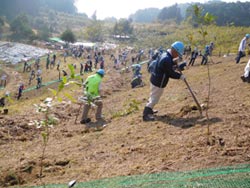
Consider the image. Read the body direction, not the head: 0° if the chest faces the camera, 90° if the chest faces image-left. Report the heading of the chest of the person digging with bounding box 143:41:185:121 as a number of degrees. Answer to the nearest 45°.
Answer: approximately 270°
